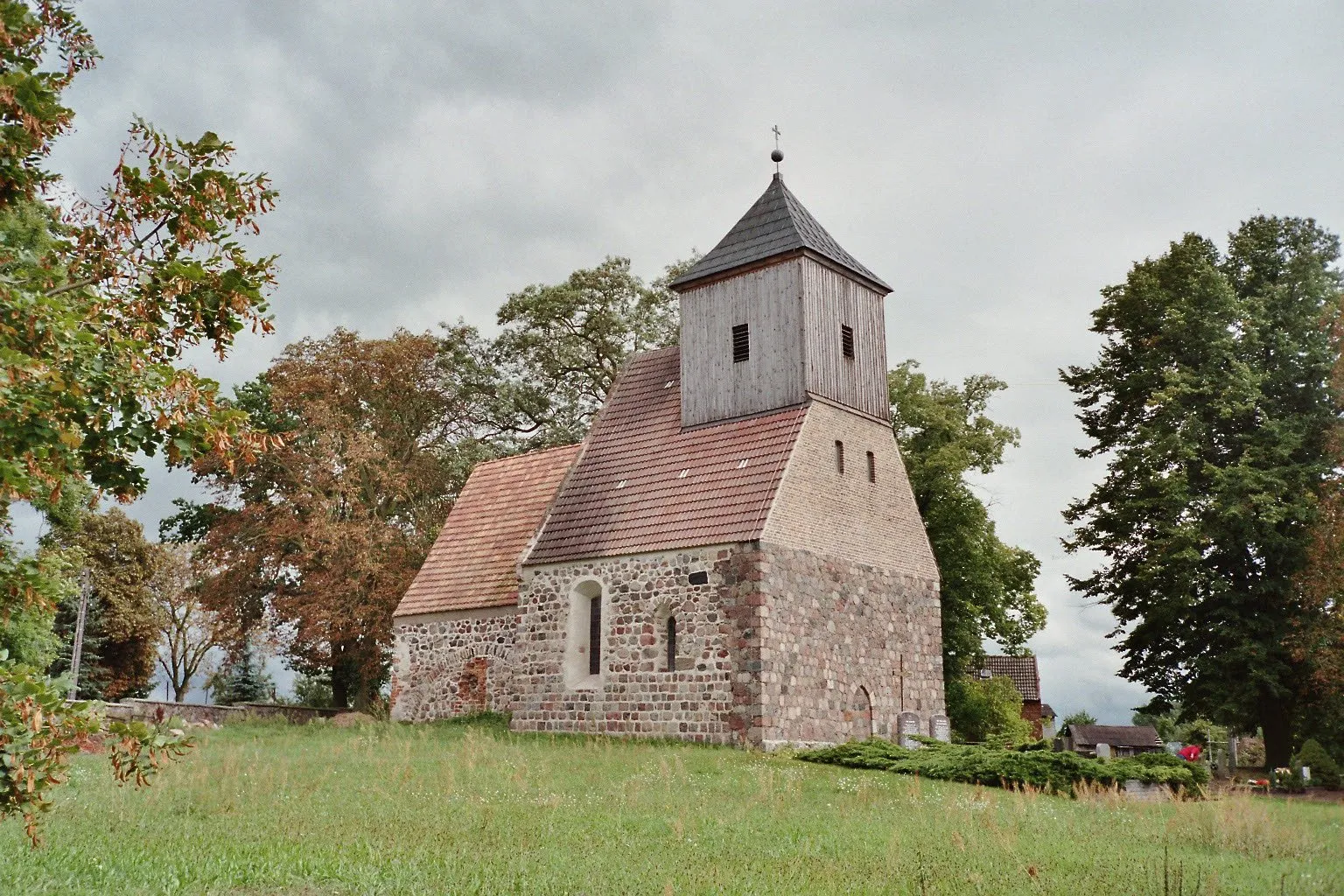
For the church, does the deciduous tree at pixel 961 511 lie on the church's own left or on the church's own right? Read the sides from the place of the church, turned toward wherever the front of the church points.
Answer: on the church's own left

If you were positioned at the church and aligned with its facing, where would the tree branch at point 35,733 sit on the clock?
The tree branch is roughly at 2 o'clock from the church.

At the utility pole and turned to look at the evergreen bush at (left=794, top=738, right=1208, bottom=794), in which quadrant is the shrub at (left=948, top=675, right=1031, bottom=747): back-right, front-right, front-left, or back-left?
front-left

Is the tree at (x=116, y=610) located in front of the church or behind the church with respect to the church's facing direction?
behind

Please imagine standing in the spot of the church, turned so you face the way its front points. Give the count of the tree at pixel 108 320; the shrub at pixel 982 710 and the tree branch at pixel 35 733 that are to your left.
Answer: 1

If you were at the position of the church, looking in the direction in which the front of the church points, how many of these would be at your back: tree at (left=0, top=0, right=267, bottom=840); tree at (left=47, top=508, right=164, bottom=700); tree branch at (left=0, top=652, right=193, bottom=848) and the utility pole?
2

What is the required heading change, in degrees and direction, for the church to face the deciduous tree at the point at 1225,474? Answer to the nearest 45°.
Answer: approximately 45° to its left

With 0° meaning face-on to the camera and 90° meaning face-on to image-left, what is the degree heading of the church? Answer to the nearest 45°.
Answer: approximately 315°

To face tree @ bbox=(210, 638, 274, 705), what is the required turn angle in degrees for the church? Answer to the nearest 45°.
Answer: approximately 180°

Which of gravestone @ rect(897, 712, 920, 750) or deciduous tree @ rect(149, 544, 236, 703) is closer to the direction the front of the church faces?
the gravestone

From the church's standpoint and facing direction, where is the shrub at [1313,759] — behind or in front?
in front

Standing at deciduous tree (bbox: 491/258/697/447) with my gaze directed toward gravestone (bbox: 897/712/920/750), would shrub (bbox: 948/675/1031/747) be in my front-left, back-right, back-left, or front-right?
front-left

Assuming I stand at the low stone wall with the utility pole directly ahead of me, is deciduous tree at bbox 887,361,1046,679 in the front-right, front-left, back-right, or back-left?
back-right

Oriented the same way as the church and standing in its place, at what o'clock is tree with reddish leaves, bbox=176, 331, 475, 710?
The tree with reddish leaves is roughly at 6 o'clock from the church.

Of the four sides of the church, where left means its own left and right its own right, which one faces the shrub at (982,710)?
left

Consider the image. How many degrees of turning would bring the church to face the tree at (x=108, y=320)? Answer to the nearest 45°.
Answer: approximately 45° to its right

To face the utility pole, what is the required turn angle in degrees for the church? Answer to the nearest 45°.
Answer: approximately 180°
